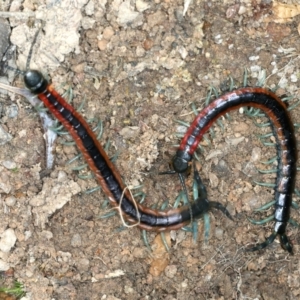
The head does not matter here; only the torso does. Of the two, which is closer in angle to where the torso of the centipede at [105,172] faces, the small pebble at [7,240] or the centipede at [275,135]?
the small pebble

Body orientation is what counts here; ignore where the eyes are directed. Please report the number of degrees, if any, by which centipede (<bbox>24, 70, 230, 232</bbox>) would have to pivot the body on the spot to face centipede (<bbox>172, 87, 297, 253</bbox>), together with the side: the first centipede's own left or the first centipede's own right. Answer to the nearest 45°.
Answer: approximately 135° to the first centipede's own right

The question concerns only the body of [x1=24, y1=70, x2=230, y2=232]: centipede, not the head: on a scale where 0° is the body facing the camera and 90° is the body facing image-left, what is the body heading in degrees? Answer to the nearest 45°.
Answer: approximately 135°

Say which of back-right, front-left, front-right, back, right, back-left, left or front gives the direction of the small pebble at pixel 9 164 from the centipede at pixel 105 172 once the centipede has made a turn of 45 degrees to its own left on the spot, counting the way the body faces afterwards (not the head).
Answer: front

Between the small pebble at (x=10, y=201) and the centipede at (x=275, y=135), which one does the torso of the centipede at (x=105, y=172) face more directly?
the small pebble

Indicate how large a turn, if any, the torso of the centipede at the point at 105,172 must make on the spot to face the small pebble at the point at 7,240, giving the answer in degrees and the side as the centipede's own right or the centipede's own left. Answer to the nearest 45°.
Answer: approximately 45° to the centipede's own left
